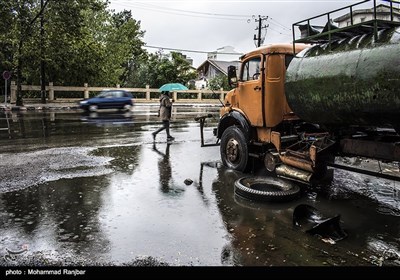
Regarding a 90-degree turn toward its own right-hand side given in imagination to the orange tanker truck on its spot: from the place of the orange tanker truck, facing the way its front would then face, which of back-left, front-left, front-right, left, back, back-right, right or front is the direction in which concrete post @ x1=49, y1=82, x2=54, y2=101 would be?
left

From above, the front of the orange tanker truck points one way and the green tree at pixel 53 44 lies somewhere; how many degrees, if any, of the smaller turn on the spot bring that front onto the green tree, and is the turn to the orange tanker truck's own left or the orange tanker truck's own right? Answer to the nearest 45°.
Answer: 0° — it already faces it

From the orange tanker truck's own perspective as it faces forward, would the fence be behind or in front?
in front

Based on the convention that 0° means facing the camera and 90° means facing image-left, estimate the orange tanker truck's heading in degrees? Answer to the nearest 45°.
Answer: approximately 135°

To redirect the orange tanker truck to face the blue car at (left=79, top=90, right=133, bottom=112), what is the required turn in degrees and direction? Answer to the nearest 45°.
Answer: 0° — it already faces it
